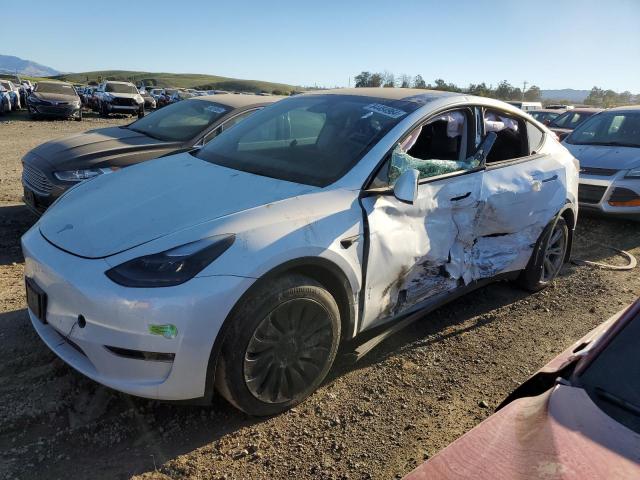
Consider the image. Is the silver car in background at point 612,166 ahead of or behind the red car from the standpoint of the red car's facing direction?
behind

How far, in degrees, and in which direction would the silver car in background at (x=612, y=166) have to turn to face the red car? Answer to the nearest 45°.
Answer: approximately 45° to its left

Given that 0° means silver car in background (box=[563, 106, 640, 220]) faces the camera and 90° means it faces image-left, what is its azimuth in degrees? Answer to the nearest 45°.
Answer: approximately 45°

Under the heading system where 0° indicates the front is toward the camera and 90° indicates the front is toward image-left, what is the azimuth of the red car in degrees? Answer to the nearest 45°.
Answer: approximately 45°
